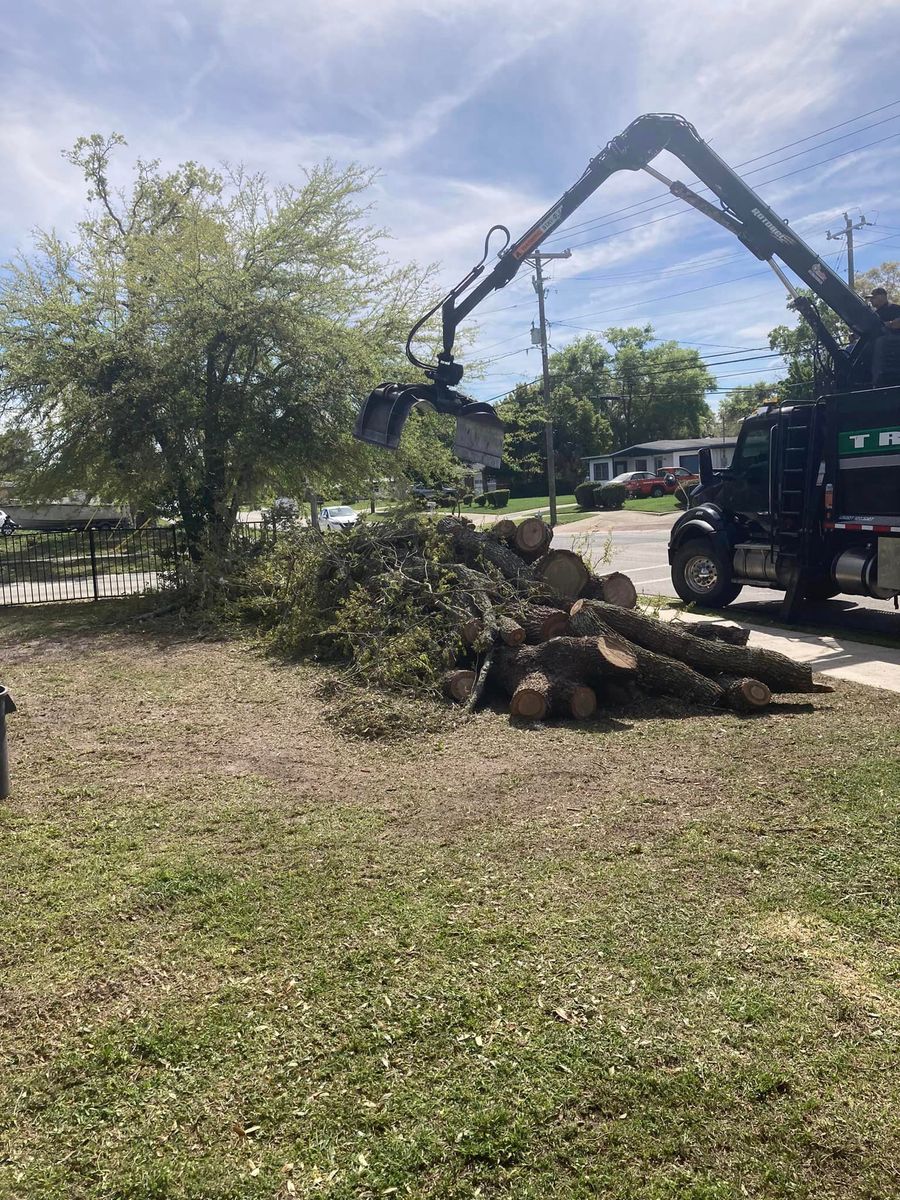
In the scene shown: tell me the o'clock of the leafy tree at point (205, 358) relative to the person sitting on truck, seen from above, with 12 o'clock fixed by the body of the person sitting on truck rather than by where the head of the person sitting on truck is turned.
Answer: The leafy tree is roughly at 12 o'clock from the person sitting on truck.

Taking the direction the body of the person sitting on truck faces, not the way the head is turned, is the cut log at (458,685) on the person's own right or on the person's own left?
on the person's own left

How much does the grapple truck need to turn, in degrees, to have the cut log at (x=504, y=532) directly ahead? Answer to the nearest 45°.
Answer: approximately 45° to its left

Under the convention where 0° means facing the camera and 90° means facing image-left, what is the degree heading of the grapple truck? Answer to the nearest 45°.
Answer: approximately 90°

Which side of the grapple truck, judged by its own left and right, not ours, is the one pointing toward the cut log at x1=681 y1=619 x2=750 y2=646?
left

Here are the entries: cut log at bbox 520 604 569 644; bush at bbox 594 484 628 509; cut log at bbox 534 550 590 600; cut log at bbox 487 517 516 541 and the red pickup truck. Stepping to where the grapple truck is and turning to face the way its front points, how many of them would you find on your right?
2

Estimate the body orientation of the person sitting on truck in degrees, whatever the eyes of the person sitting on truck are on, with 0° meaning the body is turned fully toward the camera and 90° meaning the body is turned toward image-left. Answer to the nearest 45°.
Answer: approximately 90°

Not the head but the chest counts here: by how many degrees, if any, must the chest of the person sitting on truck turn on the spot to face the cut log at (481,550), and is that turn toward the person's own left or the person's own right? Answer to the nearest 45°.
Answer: approximately 45° to the person's own left

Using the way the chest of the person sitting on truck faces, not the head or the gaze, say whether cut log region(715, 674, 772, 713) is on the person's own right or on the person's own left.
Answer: on the person's own left
